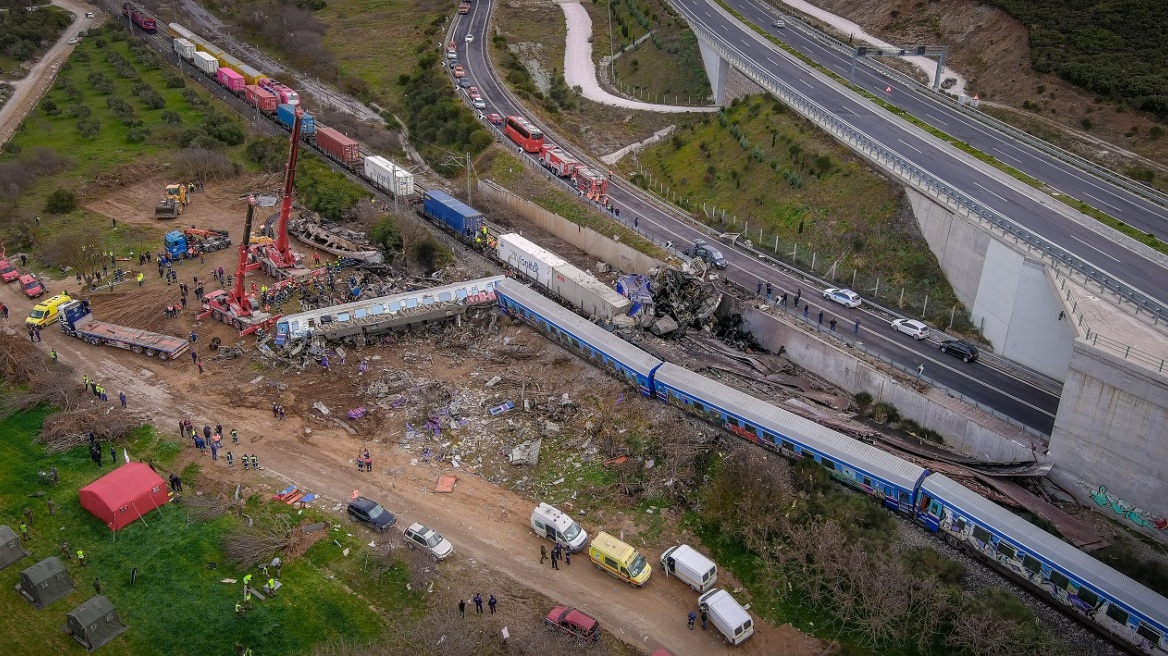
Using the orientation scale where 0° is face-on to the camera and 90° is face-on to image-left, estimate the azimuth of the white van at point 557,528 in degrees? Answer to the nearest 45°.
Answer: approximately 315°

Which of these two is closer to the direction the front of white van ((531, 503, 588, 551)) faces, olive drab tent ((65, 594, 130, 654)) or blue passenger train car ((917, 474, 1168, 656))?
the blue passenger train car

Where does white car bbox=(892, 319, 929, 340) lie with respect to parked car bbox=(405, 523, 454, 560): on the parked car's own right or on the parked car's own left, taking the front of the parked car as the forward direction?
on the parked car's own left

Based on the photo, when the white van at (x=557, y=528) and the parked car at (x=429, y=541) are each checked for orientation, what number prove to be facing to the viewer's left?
0

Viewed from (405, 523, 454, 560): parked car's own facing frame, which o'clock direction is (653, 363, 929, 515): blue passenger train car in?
The blue passenger train car is roughly at 10 o'clock from the parked car.

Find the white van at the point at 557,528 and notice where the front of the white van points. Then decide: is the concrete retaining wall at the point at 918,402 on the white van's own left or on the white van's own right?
on the white van's own left
